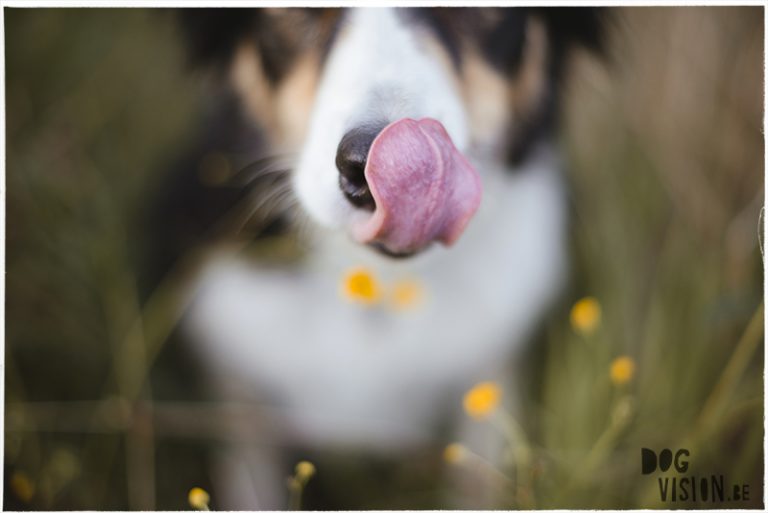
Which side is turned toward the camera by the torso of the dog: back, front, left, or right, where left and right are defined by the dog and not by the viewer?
front
